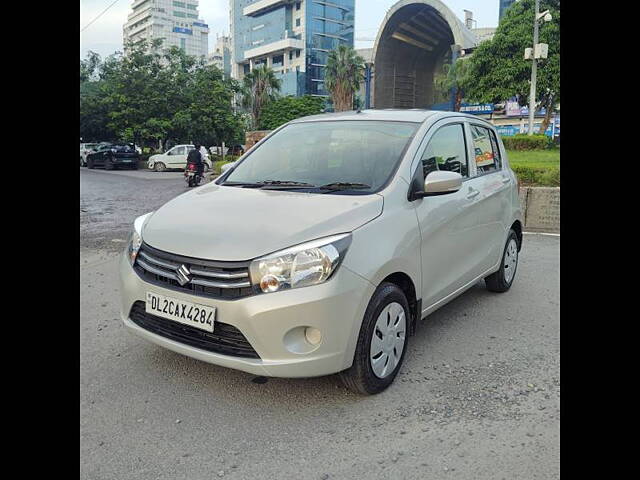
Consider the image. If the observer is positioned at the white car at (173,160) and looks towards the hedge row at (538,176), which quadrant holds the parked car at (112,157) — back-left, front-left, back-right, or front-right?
back-right

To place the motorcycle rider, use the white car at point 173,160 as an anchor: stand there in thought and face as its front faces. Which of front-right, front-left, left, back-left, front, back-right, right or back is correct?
left

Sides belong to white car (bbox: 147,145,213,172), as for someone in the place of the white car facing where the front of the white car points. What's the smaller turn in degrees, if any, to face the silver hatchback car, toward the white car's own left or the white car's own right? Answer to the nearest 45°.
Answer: approximately 90° to the white car's own left

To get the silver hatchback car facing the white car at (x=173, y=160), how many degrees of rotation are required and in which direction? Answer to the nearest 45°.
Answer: approximately 135° to its right

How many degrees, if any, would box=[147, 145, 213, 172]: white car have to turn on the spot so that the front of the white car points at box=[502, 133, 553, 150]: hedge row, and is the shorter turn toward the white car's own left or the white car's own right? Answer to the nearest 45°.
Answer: approximately 135° to the white car's own left

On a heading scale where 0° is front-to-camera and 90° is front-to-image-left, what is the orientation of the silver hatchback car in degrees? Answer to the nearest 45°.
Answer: approximately 45°

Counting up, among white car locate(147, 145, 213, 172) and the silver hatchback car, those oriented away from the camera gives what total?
0

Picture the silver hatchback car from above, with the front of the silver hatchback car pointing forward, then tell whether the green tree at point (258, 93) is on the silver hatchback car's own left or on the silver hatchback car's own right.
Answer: on the silver hatchback car's own right

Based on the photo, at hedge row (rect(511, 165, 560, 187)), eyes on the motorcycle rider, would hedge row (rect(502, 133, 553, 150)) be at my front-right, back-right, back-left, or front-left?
front-right

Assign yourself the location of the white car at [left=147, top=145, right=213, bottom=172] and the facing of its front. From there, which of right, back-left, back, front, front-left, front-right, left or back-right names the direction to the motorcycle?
left

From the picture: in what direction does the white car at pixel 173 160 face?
to the viewer's left

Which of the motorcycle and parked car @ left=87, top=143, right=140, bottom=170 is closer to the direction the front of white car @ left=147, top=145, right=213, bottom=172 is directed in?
the parked car
